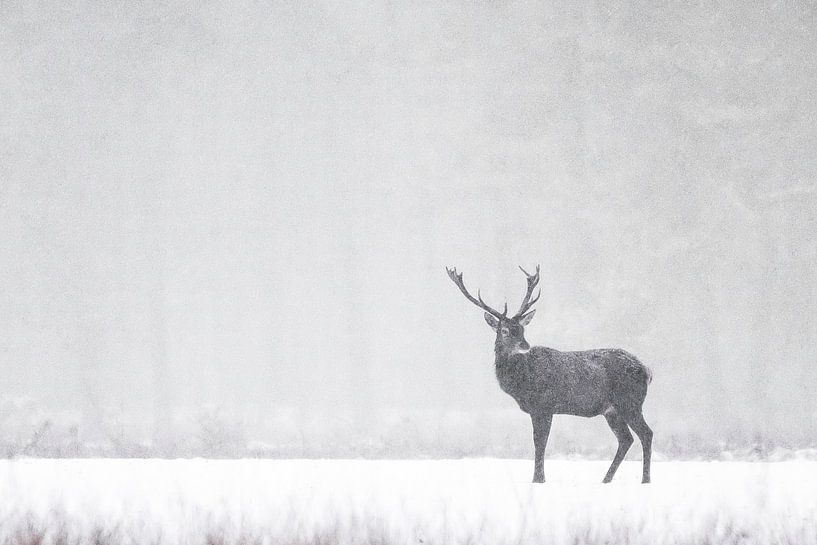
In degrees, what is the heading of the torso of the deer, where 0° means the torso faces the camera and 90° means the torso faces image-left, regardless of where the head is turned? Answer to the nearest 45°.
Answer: approximately 90°
